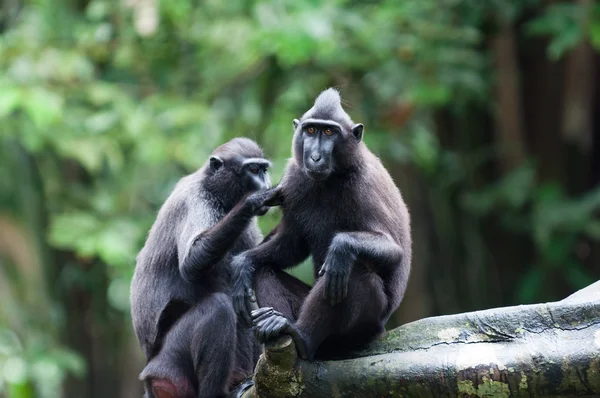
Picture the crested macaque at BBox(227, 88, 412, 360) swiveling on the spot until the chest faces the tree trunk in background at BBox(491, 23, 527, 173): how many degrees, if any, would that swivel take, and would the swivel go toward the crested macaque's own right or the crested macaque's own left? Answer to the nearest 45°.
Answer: approximately 135° to the crested macaque's own right

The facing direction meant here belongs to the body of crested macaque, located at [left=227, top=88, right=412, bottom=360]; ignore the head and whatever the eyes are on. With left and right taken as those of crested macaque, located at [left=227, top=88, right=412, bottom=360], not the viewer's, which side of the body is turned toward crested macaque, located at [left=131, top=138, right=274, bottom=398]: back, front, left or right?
right

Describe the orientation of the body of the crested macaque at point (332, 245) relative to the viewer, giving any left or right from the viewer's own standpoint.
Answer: facing the viewer and to the left of the viewer

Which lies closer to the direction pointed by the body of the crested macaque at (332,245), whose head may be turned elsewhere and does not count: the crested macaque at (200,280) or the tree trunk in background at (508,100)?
the crested macaque
